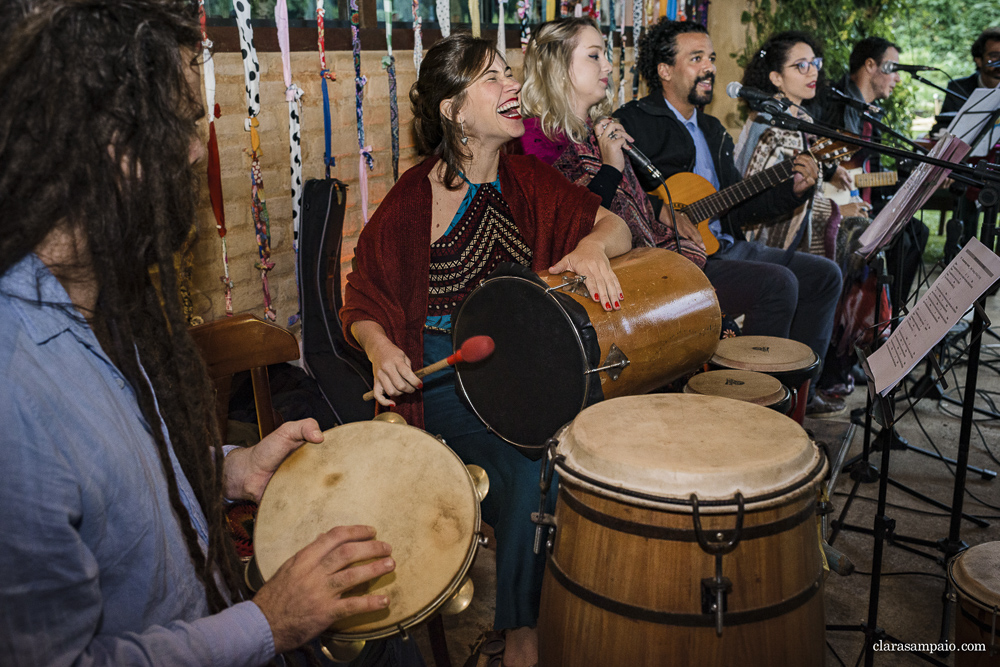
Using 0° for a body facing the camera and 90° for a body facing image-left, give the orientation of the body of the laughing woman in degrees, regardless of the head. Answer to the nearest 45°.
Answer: approximately 315°

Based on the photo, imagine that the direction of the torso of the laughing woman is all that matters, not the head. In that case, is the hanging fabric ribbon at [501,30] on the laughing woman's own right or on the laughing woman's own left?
on the laughing woman's own left

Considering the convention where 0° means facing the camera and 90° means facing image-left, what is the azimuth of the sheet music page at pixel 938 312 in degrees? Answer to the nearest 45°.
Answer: approximately 45°

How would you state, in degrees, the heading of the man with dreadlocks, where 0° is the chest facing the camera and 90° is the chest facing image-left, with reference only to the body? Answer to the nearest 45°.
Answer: approximately 270°

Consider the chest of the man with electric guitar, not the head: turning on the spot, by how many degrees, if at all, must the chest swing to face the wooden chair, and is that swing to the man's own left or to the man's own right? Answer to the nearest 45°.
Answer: approximately 90° to the man's own right

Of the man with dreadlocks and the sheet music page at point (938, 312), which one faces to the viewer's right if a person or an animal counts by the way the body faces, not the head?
the man with dreadlocks

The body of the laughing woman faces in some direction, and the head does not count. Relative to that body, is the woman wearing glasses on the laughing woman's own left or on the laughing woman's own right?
on the laughing woman's own left

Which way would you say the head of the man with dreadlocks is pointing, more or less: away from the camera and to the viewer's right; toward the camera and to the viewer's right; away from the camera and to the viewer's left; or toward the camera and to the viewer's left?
away from the camera and to the viewer's right

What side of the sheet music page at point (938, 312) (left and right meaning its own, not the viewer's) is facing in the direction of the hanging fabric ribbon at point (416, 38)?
right
